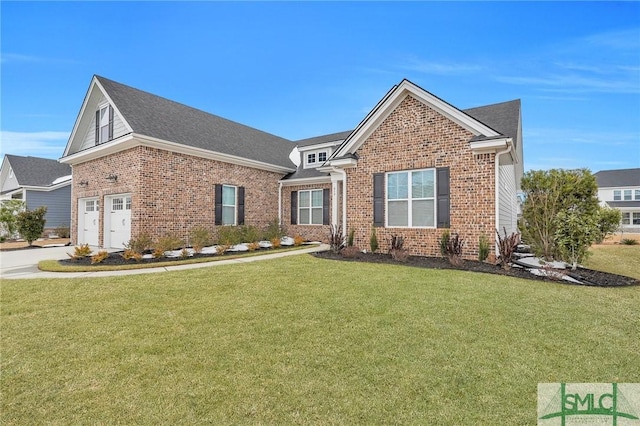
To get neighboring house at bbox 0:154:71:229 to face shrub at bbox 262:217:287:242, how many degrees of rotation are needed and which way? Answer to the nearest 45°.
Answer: approximately 90° to its left

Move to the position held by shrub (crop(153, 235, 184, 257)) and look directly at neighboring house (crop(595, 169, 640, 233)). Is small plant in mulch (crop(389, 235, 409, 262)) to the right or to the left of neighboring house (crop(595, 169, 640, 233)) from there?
right

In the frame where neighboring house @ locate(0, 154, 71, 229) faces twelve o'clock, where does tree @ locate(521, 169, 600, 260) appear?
The tree is roughly at 10 o'clock from the neighboring house.

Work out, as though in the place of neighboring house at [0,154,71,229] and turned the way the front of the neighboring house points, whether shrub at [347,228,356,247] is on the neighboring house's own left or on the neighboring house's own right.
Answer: on the neighboring house's own left

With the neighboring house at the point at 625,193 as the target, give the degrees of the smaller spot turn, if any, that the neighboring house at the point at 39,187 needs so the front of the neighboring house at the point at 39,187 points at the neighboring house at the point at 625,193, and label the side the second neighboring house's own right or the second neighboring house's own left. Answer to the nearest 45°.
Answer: approximately 90° to the second neighboring house's own left

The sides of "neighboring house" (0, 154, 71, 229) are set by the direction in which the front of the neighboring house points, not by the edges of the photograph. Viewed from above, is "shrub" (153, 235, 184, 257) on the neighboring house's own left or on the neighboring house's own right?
on the neighboring house's own left

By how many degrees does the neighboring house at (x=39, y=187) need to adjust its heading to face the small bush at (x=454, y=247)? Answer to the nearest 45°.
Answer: approximately 45° to its left

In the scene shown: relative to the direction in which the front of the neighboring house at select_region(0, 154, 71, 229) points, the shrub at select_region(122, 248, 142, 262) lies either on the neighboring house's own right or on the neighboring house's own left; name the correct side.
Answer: on the neighboring house's own left

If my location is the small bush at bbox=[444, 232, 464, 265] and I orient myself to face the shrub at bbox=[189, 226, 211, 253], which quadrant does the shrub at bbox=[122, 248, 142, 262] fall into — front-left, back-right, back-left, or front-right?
front-left

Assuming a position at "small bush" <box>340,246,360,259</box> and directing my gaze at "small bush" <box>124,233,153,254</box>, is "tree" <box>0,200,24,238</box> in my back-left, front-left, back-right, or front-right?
front-right

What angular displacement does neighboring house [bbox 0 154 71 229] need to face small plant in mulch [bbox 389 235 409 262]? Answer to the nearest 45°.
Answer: approximately 45° to its left

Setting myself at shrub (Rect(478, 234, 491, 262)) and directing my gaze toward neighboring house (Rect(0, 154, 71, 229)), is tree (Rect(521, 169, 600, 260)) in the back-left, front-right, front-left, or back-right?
back-right

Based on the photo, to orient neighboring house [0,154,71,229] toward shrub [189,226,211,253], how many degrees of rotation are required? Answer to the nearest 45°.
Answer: approximately 45° to its left

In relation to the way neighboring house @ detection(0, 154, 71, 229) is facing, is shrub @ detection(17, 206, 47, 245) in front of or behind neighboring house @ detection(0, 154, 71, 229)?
in front
